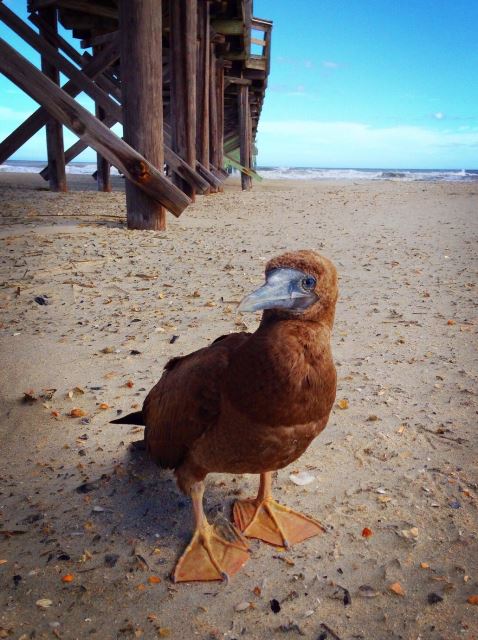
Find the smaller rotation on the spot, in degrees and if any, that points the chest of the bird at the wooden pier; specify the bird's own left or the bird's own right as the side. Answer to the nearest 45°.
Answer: approximately 135° to the bird's own left

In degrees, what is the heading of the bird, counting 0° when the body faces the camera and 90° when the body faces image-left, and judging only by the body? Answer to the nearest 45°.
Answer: approximately 315°
